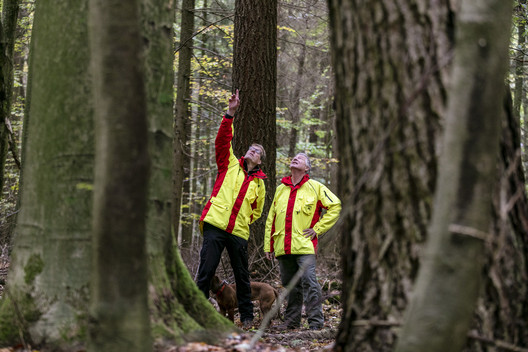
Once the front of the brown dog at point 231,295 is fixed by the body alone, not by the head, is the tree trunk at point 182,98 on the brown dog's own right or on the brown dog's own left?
on the brown dog's own right

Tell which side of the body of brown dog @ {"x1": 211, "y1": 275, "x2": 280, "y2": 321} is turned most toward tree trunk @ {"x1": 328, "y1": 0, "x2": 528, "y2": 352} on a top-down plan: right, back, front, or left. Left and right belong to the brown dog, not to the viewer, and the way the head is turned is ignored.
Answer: left

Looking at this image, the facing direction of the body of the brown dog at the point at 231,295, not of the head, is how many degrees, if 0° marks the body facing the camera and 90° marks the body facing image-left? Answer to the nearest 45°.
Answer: approximately 90°

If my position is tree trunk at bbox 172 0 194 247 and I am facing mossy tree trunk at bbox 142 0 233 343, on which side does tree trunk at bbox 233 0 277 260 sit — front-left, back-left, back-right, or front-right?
front-left

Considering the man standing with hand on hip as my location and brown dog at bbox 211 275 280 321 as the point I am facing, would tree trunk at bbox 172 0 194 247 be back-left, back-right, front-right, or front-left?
front-right

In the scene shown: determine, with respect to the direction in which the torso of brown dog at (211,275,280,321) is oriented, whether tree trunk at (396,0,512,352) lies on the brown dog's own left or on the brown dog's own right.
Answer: on the brown dog's own left

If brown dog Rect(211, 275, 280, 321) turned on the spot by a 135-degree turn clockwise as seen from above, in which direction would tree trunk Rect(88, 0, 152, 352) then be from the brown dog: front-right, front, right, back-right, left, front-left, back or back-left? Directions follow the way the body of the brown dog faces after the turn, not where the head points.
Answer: back-right
